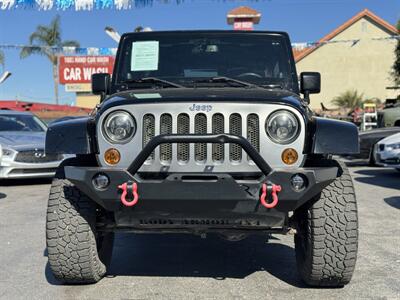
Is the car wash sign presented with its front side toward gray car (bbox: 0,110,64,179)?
yes

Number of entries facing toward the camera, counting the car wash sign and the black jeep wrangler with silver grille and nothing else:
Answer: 2

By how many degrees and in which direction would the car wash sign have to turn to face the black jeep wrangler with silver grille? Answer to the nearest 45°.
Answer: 0° — it already faces it

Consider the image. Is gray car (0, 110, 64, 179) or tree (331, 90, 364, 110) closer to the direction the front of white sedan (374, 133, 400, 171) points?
the gray car

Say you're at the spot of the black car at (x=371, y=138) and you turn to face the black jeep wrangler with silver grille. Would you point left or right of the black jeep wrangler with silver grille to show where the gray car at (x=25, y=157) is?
right

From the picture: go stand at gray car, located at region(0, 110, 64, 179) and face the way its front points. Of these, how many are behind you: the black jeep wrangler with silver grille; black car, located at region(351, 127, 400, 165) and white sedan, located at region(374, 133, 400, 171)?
0

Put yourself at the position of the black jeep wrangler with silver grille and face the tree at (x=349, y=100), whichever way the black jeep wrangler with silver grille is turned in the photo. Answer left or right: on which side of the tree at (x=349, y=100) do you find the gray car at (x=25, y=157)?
left

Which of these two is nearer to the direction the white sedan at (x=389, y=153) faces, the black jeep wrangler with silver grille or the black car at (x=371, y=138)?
the black jeep wrangler with silver grille

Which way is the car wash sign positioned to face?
toward the camera

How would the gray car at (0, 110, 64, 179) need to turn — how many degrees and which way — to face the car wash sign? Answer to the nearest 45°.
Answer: approximately 135° to its left

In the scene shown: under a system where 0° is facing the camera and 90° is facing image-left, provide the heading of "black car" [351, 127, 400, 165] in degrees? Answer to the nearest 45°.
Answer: approximately 45°

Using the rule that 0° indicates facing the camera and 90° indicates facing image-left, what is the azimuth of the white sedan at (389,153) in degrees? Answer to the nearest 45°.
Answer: approximately 45°

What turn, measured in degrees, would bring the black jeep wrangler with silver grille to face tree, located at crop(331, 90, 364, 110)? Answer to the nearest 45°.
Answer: approximately 180°

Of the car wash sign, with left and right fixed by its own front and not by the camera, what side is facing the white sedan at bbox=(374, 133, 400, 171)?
front

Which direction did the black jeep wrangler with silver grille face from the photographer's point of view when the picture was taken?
facing the viewer

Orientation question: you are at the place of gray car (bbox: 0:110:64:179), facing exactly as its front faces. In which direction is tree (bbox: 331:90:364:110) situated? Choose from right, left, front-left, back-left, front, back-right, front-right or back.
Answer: left

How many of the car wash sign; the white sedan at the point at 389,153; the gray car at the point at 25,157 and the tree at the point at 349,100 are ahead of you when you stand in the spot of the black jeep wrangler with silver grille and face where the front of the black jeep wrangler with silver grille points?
0

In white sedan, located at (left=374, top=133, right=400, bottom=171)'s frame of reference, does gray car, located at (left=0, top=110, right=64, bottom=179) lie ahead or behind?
ahead
